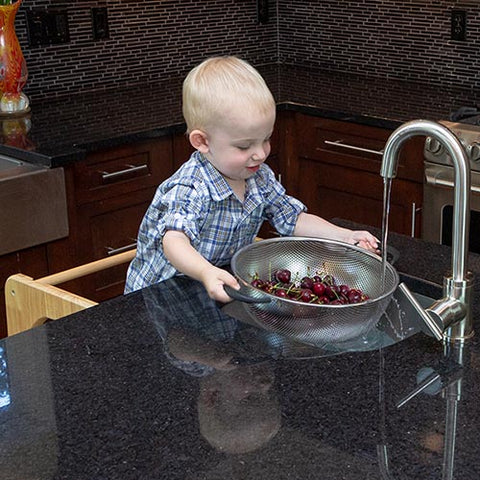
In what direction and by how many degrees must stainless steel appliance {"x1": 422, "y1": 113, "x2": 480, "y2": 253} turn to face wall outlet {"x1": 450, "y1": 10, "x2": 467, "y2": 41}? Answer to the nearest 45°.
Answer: approximately 135° to its right

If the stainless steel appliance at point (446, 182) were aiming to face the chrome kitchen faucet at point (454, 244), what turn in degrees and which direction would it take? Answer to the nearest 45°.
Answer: approximately 45° to its left

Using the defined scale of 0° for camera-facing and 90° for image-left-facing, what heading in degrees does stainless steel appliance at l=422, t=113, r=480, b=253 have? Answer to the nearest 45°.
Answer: approximately 45°

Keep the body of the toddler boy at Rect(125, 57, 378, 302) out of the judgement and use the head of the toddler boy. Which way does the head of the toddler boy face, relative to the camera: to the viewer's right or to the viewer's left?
to the viewer's right

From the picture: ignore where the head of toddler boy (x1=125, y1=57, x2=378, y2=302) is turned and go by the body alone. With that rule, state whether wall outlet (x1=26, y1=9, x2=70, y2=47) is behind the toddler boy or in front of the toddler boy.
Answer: behind

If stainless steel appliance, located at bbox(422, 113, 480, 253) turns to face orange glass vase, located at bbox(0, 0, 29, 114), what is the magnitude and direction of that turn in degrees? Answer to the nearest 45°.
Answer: approximately 45° to its right

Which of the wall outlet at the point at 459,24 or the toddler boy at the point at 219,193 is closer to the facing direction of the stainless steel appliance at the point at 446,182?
the toddler boy

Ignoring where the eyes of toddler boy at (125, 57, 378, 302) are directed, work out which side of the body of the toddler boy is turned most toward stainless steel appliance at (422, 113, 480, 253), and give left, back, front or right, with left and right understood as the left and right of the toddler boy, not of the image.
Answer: left

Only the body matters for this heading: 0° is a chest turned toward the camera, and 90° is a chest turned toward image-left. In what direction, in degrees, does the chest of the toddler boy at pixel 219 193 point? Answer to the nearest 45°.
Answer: approximately 315°

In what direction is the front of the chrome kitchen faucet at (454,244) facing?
to the viewer's left

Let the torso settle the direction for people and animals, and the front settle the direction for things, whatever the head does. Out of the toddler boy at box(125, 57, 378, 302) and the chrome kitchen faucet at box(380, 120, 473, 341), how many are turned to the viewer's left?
1
